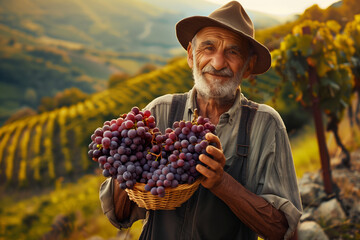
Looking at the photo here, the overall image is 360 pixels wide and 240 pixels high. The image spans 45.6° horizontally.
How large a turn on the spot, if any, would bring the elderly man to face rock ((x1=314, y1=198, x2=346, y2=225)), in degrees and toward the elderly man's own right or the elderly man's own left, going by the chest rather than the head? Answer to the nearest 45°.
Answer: approximately 135° to the elderly man's own left

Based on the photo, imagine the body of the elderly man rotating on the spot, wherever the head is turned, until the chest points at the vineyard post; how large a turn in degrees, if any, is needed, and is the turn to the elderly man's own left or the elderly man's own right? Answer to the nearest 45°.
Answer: approximately 135° to the elderly man's own left

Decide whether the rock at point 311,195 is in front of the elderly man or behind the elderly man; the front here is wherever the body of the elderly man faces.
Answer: behind

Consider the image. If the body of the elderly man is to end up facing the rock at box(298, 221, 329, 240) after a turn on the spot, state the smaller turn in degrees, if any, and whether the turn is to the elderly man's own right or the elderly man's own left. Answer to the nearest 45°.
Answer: approximately 135° to the elderly man's own left

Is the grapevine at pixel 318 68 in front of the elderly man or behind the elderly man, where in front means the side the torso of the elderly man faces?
behind

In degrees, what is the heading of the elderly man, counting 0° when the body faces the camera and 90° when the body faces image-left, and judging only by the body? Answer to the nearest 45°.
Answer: approximately 0°
